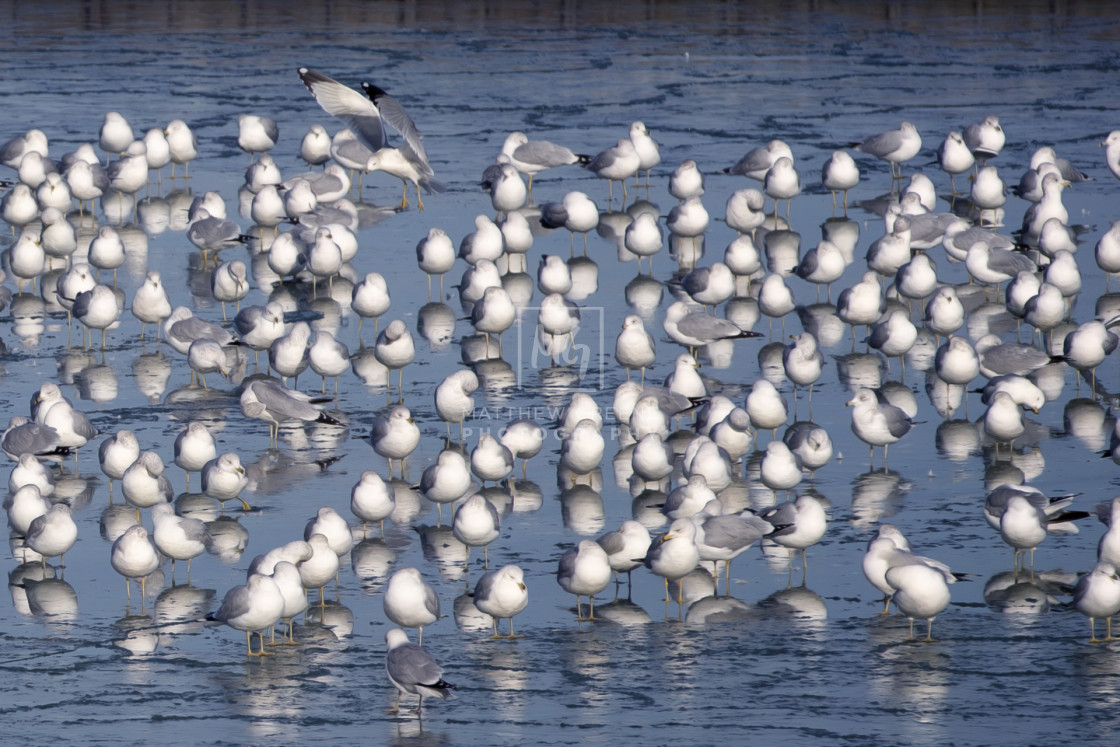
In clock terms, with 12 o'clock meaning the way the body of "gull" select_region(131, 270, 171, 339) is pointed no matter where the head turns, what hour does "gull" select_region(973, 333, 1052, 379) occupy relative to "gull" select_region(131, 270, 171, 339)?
"gull" select_region(973, 333, 1052, 379) is roughly at 10 o'clock from "gull" select_region(131, 270, 171, 339).

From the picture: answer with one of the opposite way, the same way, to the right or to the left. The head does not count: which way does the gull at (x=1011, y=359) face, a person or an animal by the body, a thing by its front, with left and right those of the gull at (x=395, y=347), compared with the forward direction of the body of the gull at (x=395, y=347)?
to the right

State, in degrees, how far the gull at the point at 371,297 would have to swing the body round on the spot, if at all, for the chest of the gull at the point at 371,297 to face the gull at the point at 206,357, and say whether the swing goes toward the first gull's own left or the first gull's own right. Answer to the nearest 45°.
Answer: approximately 45° to the first gull's own right

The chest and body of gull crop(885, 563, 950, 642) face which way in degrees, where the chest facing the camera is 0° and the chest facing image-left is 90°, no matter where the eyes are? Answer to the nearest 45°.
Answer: approximately 45°

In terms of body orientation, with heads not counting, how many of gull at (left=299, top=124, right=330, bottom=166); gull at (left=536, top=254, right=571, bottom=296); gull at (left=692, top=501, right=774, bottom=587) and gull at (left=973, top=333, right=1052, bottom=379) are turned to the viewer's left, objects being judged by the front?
2

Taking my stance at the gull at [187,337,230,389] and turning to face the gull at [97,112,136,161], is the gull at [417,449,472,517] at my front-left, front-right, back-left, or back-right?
back-right

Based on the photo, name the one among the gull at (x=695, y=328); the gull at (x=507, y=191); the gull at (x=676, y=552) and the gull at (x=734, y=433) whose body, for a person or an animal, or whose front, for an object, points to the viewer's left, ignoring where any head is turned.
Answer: the gull at (x=695, y=328)
